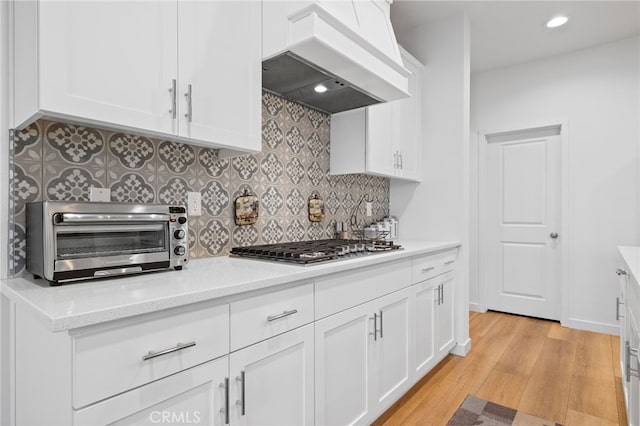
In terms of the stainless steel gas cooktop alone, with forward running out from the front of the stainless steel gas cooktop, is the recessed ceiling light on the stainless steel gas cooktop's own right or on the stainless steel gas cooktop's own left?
on the stainless steel gas cooktop's own left

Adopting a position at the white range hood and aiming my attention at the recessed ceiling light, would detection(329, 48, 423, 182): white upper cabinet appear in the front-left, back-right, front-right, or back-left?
front-left

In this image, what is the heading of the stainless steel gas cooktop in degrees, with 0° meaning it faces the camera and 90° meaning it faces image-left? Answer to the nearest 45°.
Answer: approximately 315°

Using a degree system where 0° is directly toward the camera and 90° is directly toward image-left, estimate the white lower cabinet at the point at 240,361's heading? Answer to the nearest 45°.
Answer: approximately 315°

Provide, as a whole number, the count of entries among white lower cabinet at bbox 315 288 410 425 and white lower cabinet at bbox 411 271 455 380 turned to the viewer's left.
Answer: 0

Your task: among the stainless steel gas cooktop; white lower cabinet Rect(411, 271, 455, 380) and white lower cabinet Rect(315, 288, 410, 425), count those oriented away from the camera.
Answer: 0

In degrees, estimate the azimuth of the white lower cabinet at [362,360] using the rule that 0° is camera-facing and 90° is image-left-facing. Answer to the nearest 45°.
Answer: approximately 315°

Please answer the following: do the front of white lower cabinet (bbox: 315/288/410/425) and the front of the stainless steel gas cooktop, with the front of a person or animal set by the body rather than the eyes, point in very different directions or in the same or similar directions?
same or similar directions

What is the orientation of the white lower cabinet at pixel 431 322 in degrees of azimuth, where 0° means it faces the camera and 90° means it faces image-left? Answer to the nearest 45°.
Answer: approximately 315°

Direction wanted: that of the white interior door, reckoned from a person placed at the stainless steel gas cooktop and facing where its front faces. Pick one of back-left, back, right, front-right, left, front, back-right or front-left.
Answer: left

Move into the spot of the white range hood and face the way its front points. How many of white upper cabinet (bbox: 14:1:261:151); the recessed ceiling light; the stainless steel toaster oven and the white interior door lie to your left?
2

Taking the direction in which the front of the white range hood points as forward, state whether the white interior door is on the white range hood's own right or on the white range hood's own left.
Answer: on the white range hood's own left

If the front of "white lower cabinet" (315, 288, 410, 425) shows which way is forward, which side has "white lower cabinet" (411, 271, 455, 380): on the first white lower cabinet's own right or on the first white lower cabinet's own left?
on the first white lower cabinet's own left
